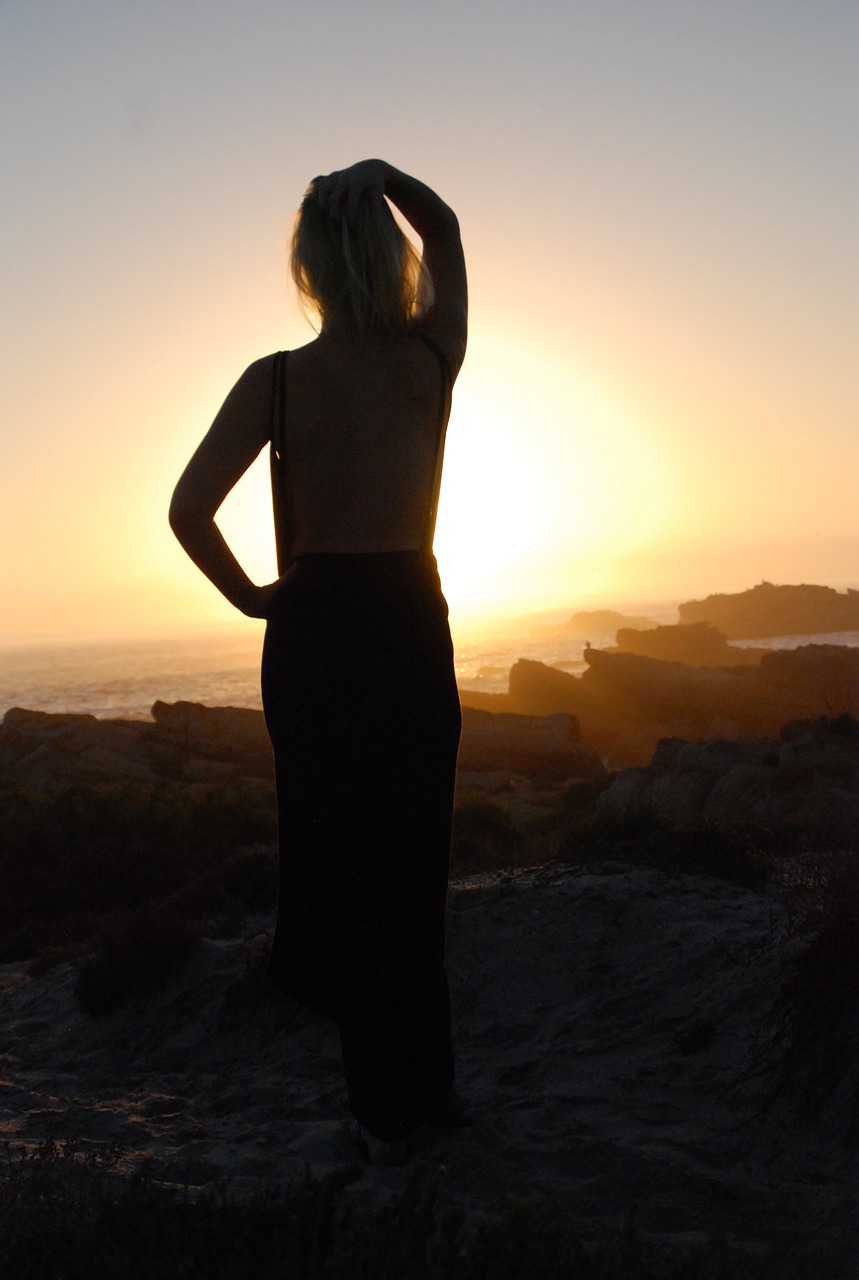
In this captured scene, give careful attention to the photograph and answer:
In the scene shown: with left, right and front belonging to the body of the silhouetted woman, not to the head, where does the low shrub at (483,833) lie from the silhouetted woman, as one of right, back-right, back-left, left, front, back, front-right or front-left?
front

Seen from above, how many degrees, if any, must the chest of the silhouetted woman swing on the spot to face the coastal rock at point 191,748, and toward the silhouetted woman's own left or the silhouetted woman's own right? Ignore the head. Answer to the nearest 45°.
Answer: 0° — they already face it

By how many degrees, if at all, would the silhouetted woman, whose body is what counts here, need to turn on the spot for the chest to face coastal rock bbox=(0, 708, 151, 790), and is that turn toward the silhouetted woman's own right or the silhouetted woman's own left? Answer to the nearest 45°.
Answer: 0° — they already face it

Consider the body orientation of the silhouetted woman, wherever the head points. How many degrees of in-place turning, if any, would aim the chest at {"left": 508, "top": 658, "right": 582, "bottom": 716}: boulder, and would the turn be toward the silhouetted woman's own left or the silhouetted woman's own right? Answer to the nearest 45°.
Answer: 0° — they already face it

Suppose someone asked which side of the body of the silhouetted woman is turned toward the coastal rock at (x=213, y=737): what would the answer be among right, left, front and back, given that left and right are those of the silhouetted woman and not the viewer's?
front

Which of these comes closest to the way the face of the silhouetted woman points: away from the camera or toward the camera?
away from the camera

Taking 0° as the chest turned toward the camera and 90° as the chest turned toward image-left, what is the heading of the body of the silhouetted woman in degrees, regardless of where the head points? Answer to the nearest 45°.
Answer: approximately 180°
